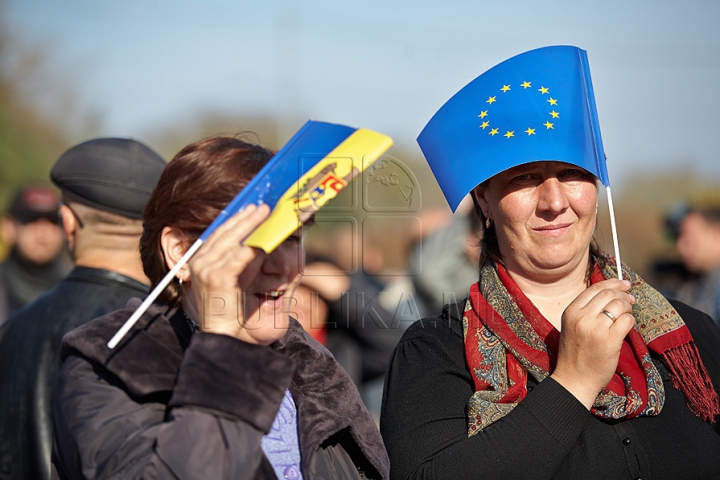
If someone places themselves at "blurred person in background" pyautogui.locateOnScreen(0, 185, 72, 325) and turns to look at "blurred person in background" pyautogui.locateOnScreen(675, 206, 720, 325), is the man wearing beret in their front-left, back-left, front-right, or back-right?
front-right

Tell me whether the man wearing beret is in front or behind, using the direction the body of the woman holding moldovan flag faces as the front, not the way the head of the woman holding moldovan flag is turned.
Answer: behind

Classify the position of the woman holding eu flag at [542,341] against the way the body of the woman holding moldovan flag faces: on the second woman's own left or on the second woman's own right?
on the second woman's own left

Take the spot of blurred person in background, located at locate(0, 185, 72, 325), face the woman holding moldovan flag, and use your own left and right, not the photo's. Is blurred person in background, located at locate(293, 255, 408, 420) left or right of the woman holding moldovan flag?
left

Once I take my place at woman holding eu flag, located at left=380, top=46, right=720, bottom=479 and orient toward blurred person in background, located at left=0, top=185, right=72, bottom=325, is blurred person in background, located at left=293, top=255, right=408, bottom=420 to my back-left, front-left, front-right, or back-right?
front-right

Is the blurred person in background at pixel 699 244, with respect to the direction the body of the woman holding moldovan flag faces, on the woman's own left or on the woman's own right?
on the woman's own left

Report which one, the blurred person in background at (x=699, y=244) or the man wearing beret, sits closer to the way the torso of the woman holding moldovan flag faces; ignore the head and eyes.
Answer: the blurred person in background

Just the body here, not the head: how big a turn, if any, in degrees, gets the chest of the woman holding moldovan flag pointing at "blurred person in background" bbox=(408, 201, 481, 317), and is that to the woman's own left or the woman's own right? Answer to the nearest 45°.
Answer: approximately 90° to the woman's own left

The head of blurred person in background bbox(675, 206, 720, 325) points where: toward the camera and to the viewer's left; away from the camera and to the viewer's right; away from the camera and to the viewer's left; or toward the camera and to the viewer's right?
toward the camera and to the viewer's left

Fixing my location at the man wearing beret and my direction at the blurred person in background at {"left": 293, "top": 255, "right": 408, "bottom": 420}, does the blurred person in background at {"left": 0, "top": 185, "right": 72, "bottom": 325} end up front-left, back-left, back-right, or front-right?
front-left

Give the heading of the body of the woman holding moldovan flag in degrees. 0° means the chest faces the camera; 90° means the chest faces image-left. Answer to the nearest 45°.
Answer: approximately 315°

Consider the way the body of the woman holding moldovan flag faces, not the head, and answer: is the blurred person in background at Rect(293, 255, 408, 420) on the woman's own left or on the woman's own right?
on the woman's own left
